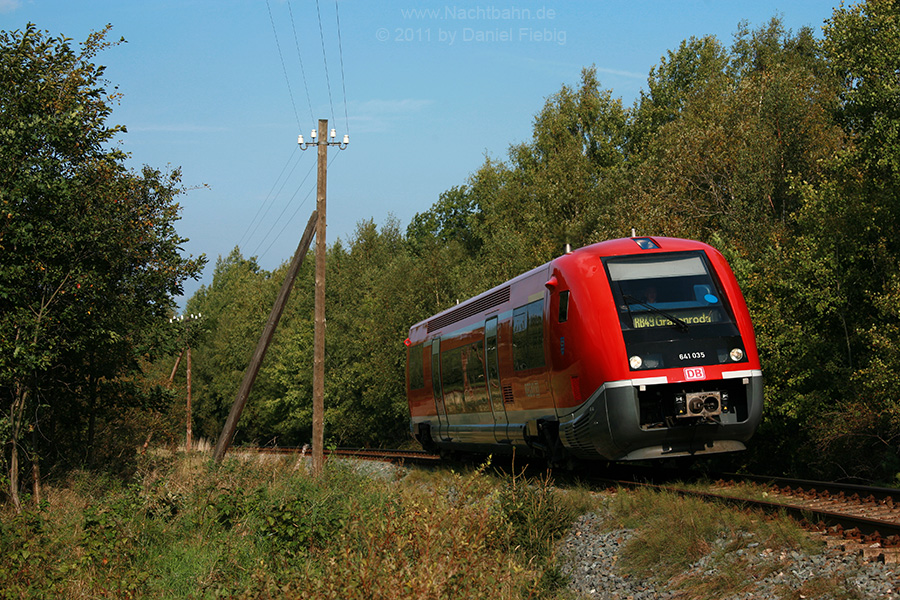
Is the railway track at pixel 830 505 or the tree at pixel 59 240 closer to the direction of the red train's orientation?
the railway track

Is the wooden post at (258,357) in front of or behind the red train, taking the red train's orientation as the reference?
behind

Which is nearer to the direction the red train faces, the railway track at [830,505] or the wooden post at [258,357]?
the railway track

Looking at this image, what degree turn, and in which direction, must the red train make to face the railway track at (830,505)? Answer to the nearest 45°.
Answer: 0° — it already faces it

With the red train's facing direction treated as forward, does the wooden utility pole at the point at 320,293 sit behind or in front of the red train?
behind

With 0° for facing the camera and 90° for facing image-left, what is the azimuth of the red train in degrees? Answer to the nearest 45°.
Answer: approximately 315°
